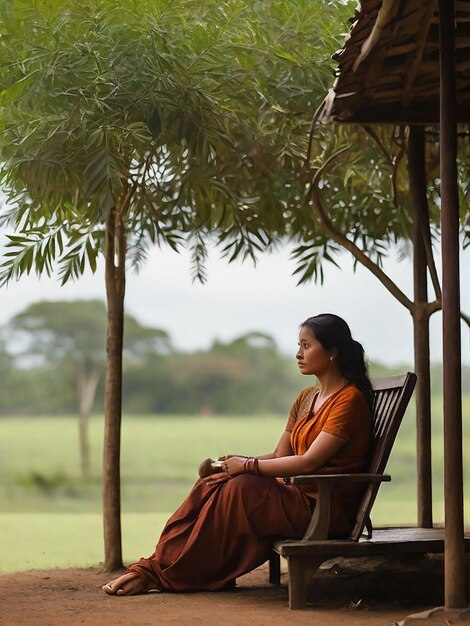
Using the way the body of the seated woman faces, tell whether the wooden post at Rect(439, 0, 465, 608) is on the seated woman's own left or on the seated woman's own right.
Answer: on the seated woman's own left

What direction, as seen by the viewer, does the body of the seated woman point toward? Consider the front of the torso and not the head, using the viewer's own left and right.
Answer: facing to the left of the viewer

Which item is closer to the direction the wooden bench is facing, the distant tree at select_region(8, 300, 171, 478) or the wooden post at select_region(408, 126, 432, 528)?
the distant tree

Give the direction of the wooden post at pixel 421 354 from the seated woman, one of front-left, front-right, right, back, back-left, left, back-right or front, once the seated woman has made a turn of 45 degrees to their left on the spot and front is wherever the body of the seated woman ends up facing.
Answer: back

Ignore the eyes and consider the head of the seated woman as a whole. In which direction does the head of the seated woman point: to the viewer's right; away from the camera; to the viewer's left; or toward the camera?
to the viewer's left

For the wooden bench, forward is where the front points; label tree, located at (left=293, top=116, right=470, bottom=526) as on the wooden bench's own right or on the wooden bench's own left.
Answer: on the wooden bench's own right

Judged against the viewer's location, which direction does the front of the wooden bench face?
facing to the left of the viewer

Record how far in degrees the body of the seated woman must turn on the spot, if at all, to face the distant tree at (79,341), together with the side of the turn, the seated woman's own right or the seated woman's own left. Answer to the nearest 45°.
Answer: approximately 90° to the seated woman's own right
